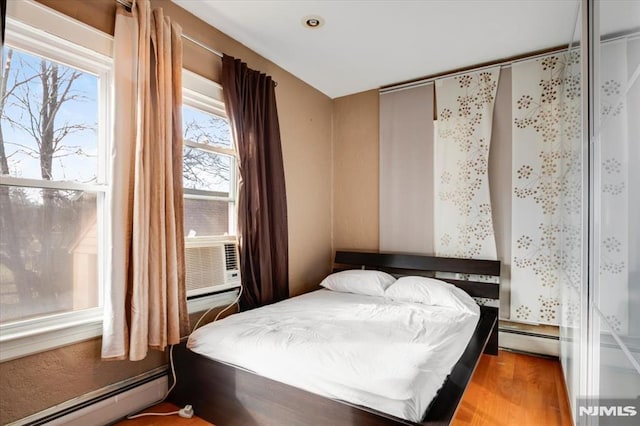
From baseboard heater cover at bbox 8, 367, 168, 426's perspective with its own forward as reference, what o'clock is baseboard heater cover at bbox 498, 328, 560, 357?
baseboard heater cover at bbox 498, 328, 560, 357 is roughly at 11 o'clock from baseboard heater cover at bbox 8, 367, 168, 426.

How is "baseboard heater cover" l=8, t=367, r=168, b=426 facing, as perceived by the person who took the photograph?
facing the viewer and to the right of the viewer

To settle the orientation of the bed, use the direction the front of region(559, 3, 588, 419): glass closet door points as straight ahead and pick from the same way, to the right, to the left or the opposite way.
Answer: to the left

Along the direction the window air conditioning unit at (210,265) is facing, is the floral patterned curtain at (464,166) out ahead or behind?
ahead

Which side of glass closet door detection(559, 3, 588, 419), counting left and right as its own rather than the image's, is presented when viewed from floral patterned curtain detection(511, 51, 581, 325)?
right

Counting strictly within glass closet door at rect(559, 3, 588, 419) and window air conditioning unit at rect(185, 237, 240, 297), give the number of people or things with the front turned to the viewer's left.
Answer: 1

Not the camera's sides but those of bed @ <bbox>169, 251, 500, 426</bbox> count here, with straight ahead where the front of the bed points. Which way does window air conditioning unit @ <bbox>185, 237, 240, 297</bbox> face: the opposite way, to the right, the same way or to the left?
to the left

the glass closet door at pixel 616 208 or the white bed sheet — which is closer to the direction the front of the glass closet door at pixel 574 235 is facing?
the white bed sheet

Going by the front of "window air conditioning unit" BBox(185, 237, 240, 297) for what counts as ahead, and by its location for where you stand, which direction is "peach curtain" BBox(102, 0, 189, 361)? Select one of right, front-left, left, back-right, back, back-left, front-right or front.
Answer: right

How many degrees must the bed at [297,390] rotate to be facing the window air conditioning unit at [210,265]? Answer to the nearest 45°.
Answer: approximately 90° to its right

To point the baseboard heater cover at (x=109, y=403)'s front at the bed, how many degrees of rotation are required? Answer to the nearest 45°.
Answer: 0° — it already faces it

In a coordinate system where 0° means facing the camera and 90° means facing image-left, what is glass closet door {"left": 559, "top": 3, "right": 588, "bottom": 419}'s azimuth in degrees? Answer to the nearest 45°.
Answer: approximately 90°

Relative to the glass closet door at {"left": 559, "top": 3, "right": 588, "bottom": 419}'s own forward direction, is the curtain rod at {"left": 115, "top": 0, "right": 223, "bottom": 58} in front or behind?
in front
